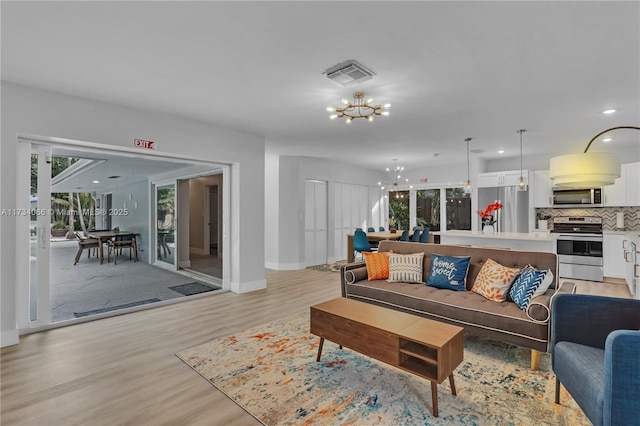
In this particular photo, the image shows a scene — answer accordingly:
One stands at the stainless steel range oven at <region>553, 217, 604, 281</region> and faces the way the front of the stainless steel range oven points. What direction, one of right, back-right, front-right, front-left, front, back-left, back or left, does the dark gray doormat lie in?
front-right

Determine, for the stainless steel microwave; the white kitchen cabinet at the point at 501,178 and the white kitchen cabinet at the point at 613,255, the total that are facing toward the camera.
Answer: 3

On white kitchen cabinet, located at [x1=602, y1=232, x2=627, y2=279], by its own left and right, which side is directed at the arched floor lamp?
front

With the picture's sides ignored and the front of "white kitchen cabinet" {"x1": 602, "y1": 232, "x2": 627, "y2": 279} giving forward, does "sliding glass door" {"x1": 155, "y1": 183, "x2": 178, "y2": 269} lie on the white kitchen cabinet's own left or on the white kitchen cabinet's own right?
on the white kitchen cabinet's own right

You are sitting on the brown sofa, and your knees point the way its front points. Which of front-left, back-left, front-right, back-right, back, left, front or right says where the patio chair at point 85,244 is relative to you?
front-right

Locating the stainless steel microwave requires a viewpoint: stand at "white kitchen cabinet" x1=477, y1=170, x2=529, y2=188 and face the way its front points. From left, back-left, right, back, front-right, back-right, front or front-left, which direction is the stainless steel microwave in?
left

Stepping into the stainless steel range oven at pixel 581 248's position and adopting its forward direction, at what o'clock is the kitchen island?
The kitchen island is roughly at 1 o'clock from the stainless steel range oven.

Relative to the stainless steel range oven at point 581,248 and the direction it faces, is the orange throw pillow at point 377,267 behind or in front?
in front

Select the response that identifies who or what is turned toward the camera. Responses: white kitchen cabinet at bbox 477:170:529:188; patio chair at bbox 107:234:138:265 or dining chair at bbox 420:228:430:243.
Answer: the white kitchen cabinet

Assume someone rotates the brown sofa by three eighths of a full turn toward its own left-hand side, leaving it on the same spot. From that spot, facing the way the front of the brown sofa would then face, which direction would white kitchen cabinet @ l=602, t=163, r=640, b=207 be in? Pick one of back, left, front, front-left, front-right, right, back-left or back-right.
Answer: front-left

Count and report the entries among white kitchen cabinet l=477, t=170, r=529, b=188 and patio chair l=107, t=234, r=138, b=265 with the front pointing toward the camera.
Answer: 1

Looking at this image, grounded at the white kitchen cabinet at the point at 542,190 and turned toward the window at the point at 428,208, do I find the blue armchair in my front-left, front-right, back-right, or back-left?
back-left

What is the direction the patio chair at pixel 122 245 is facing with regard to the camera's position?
facing away from the viewer and to the left of the viewer
